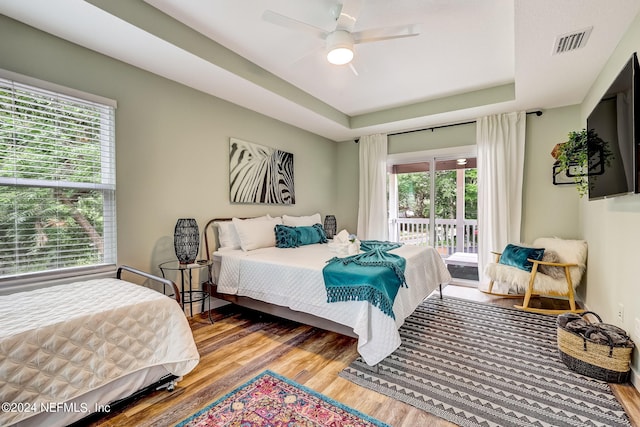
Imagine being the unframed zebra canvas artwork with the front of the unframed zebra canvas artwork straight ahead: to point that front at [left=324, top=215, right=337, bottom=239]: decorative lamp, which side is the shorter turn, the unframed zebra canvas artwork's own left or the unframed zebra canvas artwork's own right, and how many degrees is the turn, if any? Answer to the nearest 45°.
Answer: approximately 45° to the unframed zebra canvas artwork's own left

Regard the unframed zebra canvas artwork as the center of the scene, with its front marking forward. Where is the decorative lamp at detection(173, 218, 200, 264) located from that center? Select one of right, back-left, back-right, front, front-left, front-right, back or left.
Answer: right

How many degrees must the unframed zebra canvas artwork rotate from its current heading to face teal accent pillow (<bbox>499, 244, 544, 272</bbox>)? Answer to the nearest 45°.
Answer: approximately 45° to its left

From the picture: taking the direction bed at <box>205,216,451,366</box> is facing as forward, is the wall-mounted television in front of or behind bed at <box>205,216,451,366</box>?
in front

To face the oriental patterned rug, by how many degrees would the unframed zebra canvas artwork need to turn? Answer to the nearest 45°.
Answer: approximately 45° to its right

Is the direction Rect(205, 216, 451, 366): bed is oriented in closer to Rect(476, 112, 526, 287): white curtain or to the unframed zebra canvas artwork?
the white curtain

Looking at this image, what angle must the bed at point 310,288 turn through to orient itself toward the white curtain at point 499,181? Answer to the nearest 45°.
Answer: approximately 90° to its left

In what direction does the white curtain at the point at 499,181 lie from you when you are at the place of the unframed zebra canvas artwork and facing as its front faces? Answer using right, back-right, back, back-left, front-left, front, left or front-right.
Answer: front-left

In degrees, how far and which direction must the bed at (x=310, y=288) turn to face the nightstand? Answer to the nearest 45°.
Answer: approximately 135° to its right
